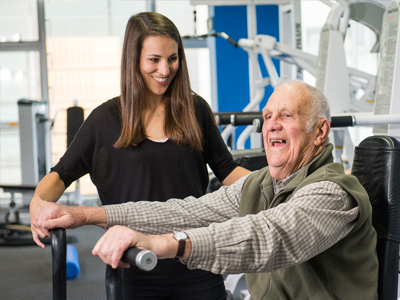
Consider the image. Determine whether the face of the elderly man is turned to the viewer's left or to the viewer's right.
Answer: to the viewer's left

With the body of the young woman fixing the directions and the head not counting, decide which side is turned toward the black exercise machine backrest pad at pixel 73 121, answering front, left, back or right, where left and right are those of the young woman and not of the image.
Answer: back
